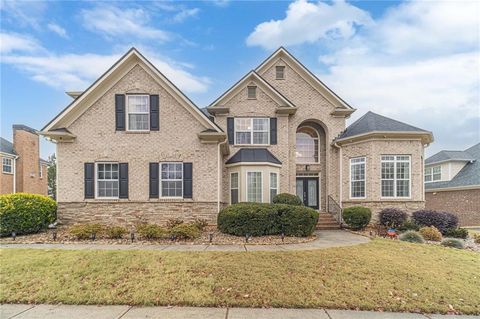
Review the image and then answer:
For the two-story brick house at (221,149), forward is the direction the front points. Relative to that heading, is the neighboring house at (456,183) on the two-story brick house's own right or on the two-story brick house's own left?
on the two-story brick house's own left

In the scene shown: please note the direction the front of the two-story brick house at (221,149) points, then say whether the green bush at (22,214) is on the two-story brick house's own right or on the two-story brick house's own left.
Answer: on the two-story brick house's own right

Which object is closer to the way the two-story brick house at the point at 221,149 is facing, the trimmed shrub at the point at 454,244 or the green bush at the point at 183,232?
the green bush

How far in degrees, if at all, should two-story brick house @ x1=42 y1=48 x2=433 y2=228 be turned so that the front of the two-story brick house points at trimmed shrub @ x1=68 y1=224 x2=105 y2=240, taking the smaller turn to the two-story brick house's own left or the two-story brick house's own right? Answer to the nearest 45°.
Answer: approximately 45° to the two-story brick house's own right

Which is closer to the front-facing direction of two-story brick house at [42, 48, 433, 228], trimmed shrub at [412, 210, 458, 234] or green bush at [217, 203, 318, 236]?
the green bush

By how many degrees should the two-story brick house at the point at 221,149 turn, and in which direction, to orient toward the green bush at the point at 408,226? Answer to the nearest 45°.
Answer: approximately 90° to its left

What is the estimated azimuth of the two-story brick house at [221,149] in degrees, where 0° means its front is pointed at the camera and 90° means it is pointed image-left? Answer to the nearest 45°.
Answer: approximately 0°
